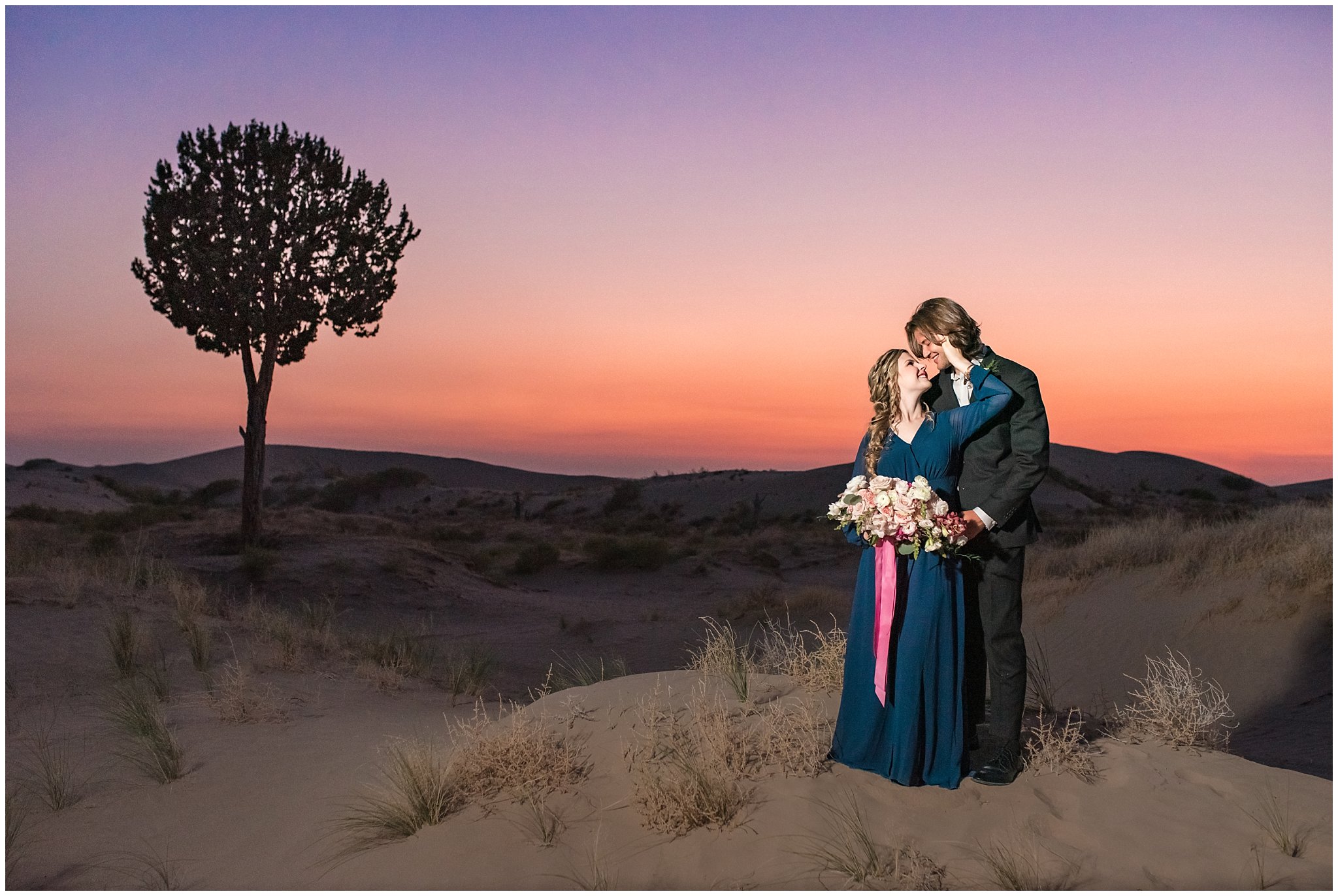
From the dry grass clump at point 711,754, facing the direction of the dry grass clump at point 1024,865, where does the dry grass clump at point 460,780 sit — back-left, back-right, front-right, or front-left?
back-right

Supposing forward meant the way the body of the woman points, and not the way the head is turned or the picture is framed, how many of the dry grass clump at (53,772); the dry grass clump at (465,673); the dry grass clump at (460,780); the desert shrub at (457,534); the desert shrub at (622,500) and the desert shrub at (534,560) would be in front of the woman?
0

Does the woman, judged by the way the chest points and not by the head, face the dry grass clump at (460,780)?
no

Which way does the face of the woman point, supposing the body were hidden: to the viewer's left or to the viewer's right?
to the viewer's right

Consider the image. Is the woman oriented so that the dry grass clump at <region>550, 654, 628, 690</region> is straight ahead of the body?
no

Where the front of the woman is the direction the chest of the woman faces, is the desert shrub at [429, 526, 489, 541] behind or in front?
behind

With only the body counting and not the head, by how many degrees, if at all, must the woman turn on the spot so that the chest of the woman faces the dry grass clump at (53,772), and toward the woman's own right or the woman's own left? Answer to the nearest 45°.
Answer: approximately 135° to the woman's own right

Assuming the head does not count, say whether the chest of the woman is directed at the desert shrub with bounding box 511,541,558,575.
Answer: no

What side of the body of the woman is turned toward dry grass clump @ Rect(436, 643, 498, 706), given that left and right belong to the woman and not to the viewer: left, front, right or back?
back

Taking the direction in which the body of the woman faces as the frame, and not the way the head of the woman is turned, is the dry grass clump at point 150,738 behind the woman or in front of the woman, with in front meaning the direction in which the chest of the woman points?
behind

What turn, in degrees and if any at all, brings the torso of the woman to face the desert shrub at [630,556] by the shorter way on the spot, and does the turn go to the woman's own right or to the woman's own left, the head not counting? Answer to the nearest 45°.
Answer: approximately 135° to the woman's own left

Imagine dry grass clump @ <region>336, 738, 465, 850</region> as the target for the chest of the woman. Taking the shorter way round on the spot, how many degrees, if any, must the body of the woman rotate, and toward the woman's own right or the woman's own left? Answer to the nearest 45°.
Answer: approximately 135° to the woman's own right

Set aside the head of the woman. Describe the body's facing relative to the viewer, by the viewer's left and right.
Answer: facing the viewer and to the right of the viewer

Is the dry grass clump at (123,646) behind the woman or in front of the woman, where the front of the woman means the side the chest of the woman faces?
behind
